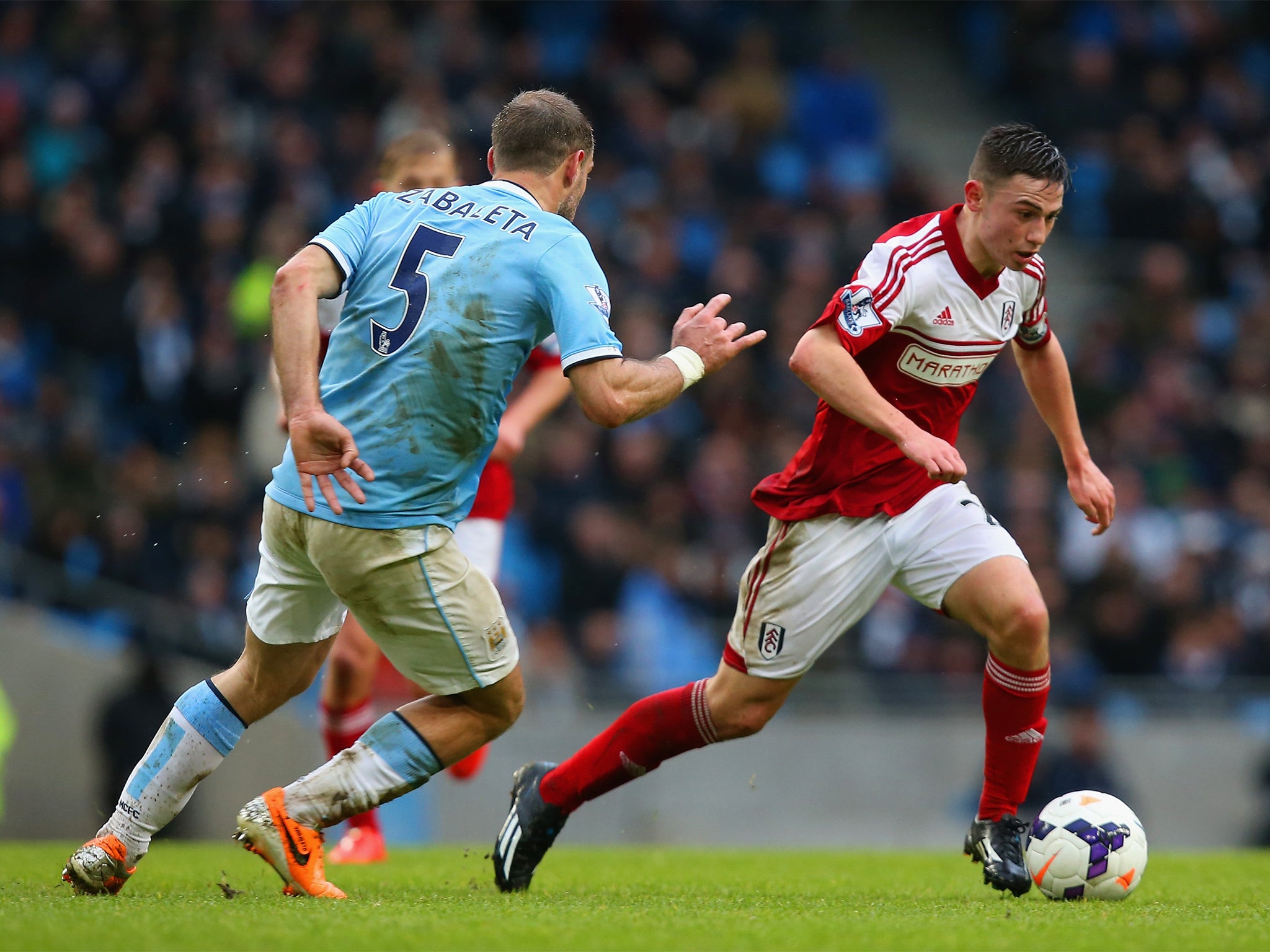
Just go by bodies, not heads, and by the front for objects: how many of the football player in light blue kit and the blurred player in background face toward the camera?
1

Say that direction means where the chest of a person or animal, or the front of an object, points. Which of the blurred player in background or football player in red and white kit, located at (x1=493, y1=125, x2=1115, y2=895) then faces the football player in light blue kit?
the blurred player in background

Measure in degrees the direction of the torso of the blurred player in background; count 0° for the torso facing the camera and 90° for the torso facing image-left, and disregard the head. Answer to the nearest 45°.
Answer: approximately 0°

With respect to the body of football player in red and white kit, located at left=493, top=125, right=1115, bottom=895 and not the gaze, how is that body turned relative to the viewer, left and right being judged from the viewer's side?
facing the viewer and to the right of the viewer

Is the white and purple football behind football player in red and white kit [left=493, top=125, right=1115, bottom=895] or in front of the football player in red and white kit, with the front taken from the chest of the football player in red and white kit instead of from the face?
in front

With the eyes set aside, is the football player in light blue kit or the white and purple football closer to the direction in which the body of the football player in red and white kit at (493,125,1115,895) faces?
the white and purple football

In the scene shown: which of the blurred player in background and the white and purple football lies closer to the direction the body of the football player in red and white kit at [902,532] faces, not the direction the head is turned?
the white and purple football

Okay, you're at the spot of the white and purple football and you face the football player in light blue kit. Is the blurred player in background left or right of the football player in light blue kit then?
right

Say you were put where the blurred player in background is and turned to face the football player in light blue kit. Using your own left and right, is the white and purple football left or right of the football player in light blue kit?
left

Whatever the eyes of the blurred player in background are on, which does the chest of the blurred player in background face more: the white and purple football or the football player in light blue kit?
the football player in light blue kit

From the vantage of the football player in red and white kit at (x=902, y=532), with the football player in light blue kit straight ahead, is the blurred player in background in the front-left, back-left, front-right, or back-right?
front-right

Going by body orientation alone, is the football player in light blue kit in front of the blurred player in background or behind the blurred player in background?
in front

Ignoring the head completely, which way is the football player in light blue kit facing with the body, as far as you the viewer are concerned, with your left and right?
facing away from the viewer and to the right of the viewer

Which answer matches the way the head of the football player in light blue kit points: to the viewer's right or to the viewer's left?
to the viewer's right
